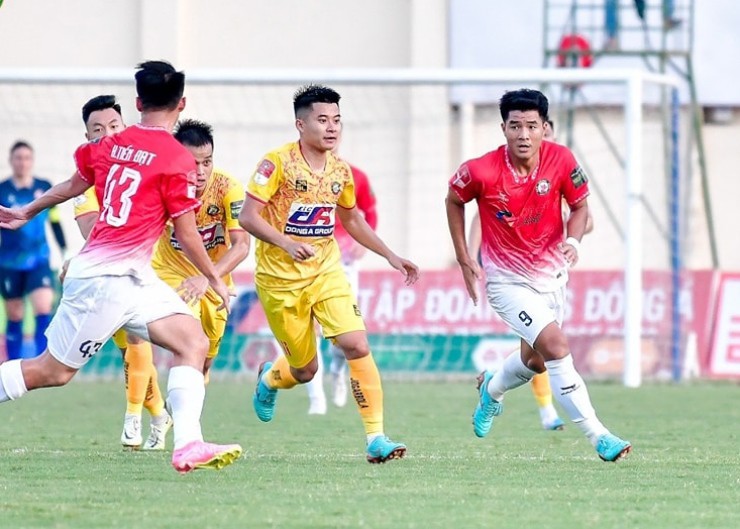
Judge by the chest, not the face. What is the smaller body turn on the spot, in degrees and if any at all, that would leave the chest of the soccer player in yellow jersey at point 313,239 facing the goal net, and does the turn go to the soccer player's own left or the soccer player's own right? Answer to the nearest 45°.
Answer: approximately 135° to the soccer player's own left

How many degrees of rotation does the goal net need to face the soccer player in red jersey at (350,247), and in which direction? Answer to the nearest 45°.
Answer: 0° — it already faces them

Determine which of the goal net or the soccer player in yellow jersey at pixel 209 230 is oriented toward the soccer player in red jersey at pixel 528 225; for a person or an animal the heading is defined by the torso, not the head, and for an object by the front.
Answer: the goal net

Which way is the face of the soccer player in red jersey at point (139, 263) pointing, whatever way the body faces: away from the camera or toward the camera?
away from the camera

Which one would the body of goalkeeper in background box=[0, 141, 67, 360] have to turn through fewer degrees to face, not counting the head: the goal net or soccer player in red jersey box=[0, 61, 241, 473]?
the soccer player in red jersey

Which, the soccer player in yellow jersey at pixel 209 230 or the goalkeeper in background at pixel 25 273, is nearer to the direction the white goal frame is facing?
the soccer player in yellow jersey

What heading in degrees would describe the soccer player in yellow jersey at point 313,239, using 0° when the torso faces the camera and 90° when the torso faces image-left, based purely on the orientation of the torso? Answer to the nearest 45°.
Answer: approximately 315°

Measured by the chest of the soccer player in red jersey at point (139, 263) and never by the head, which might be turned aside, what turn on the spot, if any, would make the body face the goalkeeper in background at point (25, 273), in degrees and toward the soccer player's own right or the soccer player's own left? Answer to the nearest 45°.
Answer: approximately 45° to the soccer player's own left

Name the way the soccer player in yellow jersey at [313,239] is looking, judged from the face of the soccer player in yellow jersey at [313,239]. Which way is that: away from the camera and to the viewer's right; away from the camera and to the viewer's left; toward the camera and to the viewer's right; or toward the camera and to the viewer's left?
toward the camera and to the viewer's right

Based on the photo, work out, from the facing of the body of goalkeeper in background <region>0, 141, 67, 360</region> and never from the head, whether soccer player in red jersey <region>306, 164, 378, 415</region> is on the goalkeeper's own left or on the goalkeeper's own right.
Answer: on the goalkeeper's own left

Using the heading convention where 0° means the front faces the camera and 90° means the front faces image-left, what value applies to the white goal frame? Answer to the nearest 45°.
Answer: approximately 0°

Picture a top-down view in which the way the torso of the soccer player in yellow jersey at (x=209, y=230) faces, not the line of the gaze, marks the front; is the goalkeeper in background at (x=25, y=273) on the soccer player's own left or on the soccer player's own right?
on the soccer player's own right
